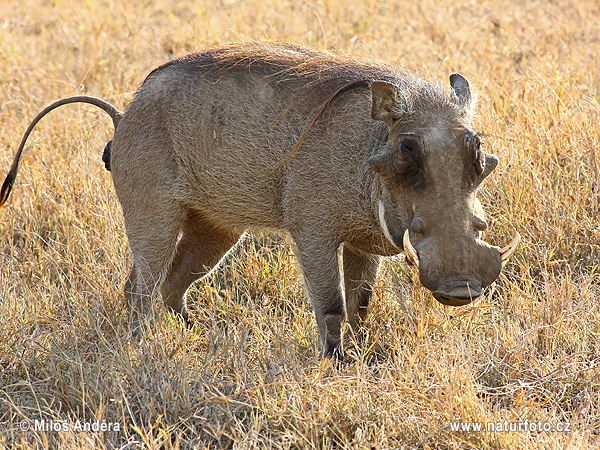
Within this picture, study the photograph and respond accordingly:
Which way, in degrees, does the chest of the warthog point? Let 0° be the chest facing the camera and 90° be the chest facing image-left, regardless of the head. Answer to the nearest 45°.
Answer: approximately 315°
